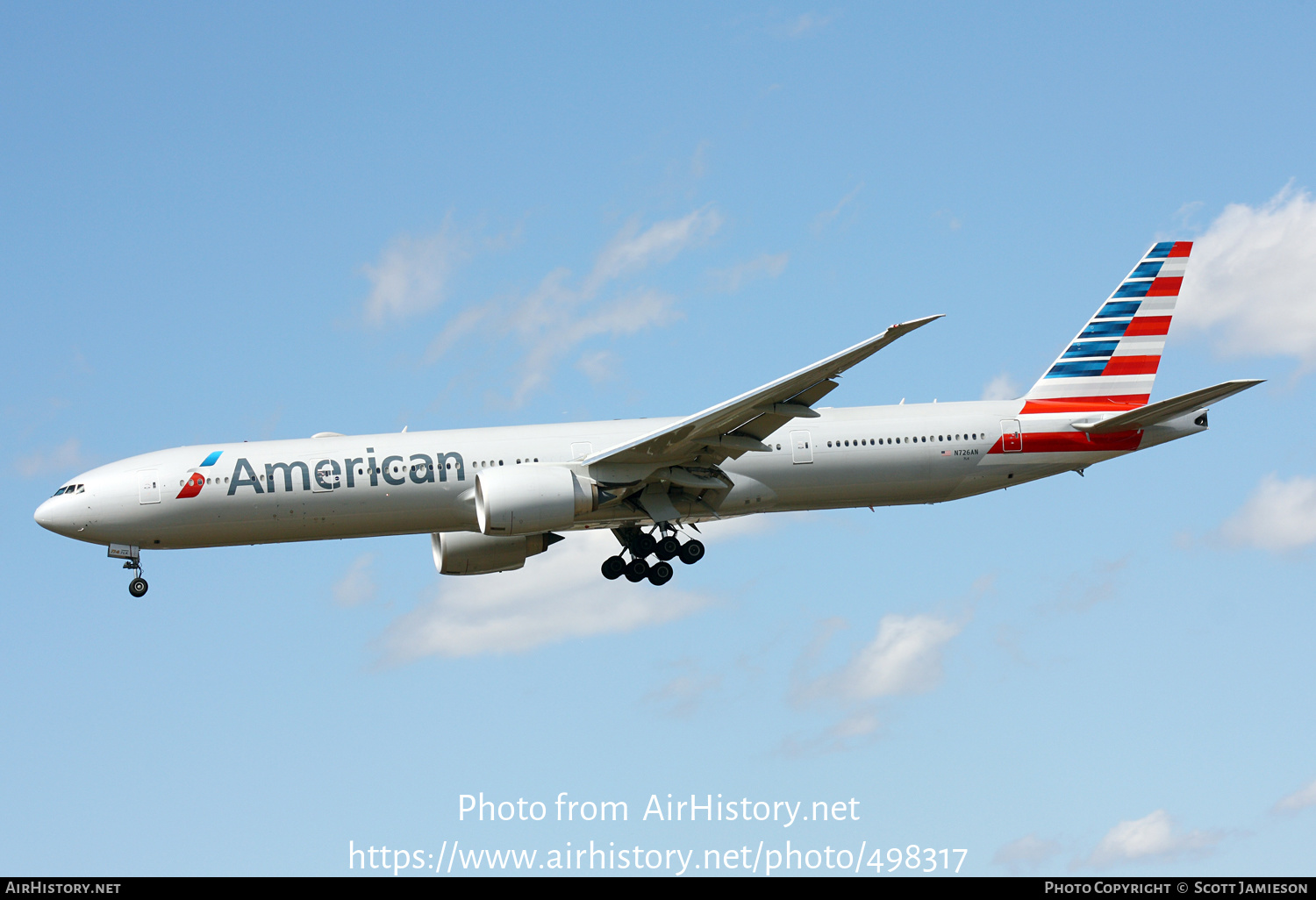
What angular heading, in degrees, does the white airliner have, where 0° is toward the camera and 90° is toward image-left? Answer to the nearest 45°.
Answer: approximately 90°
